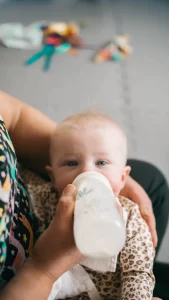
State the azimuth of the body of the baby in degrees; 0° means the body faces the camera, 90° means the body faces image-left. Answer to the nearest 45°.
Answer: approximately 0°

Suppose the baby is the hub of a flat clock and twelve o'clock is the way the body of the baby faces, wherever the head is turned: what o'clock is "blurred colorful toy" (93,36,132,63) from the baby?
The blurred colorful toy is roughly at 6 o'clock from the baby.

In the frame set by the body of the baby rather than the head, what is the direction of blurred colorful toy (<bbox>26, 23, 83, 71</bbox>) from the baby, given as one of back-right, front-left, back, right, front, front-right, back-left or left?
back
